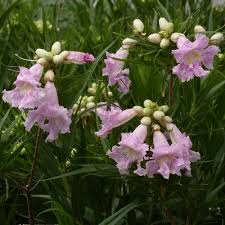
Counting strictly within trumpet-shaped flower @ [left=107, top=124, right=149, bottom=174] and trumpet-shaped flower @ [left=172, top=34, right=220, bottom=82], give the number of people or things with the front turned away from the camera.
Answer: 0

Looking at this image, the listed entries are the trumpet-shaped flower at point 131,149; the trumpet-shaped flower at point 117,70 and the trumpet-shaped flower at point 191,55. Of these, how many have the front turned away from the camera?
0

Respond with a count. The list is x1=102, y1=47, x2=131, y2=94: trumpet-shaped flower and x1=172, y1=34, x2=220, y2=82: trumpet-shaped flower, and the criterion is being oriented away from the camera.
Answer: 0

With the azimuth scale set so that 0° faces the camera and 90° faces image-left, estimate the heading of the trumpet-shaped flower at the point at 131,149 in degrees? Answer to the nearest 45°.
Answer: approximately 45°

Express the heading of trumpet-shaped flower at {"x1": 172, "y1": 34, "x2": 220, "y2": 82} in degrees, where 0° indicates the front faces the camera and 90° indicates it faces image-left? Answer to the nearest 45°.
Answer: approximately 0°

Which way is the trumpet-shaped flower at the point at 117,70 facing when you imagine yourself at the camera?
facing the viewer and to the left of the viewer
